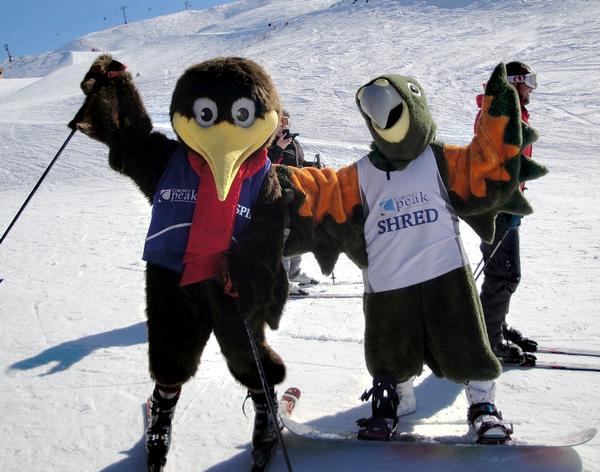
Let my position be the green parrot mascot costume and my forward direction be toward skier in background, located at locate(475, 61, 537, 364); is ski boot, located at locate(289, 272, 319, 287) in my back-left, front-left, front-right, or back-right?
front-left

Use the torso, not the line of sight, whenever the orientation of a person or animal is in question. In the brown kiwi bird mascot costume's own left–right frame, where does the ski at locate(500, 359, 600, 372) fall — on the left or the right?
on its left

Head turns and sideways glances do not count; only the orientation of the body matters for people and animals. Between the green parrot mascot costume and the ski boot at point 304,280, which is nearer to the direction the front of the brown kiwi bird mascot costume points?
the green parrot mascot costume

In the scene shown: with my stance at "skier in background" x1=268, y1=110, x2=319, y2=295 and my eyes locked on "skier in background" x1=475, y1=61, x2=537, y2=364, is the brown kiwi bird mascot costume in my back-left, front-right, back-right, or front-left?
front-right

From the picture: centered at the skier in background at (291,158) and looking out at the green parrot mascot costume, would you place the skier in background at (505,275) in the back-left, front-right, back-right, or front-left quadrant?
front-left

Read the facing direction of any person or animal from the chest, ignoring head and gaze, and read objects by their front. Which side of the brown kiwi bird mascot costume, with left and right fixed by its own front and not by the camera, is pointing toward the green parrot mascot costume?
left

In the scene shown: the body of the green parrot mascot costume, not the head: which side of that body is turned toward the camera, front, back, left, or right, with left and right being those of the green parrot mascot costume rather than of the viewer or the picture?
front
